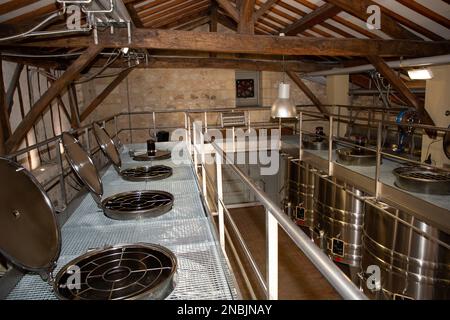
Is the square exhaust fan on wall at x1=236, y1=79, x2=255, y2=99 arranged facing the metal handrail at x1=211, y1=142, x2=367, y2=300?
yes

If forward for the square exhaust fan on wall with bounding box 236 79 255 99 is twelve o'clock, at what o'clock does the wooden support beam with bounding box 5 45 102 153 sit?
The wooden support beam is roughly at 1 o'clock from the square exhaust fan on wall.

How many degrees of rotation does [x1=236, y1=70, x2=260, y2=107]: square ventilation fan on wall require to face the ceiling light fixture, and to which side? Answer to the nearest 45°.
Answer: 0° — it already faces it

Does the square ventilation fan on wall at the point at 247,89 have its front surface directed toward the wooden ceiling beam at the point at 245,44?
yes

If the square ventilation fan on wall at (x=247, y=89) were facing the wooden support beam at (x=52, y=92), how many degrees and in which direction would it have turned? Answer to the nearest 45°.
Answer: approximately 45° to its right

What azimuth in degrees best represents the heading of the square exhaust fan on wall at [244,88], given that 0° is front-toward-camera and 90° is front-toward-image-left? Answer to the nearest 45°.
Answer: approximately 0°
